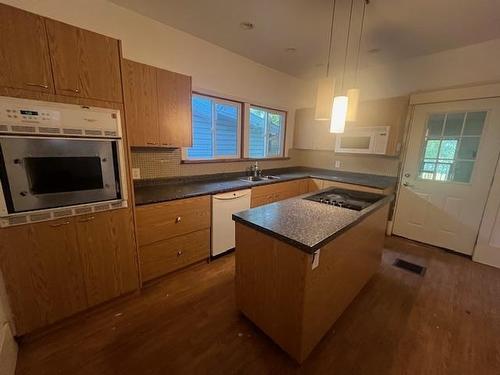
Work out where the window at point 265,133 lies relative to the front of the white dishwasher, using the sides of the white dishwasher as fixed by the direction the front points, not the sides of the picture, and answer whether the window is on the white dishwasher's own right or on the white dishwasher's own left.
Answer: on the white dishwasher's own left

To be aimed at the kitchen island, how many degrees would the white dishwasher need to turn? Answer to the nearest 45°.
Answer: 0° — it already faces it

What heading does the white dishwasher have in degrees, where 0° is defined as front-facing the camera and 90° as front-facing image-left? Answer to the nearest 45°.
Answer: approximately 315°

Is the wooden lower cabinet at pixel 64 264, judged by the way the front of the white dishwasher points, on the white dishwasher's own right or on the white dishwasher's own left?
on the white dishwasher's own right

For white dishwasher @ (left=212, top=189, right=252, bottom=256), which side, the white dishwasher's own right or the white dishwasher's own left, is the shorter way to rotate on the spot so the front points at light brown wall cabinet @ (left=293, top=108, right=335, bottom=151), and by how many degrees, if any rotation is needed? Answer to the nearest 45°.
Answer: approximately 90° to the white dishwasher's own left

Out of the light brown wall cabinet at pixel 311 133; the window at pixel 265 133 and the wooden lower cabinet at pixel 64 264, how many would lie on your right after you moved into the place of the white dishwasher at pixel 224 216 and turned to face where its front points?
1

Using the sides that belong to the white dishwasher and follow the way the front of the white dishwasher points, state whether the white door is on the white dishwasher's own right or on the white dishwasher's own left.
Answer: on the white dishwasher's own left
